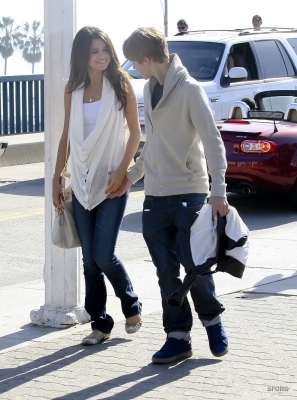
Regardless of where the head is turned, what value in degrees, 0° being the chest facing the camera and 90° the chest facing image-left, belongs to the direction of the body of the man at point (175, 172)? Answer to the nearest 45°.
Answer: approximately 45°

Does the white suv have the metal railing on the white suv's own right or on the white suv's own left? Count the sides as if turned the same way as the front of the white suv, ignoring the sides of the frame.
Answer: on the white suv's own right

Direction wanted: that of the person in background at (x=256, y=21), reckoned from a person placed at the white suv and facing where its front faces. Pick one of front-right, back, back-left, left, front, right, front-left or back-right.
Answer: back-right

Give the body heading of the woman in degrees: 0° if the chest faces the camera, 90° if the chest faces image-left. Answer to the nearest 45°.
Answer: approximately 45°

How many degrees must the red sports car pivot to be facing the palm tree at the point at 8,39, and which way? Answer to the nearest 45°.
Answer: approximately 90° to its left

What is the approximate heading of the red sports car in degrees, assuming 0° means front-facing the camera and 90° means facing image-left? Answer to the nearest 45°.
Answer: approximately 225°

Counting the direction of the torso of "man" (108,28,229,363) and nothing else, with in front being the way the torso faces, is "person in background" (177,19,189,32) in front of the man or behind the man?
behind

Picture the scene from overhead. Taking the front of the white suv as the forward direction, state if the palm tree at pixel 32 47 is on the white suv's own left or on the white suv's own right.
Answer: on the white suv's own right

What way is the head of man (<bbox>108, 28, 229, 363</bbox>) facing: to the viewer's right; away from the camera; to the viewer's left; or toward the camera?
to the viewer's left
